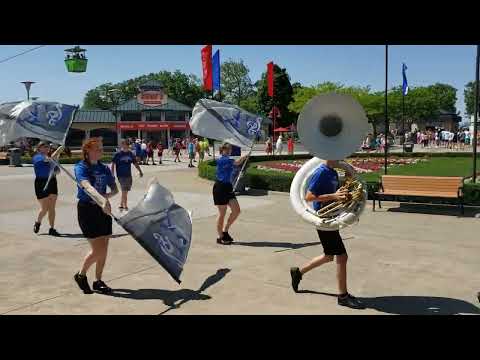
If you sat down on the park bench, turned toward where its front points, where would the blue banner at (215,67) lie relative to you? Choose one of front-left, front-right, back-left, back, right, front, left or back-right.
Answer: back-right
